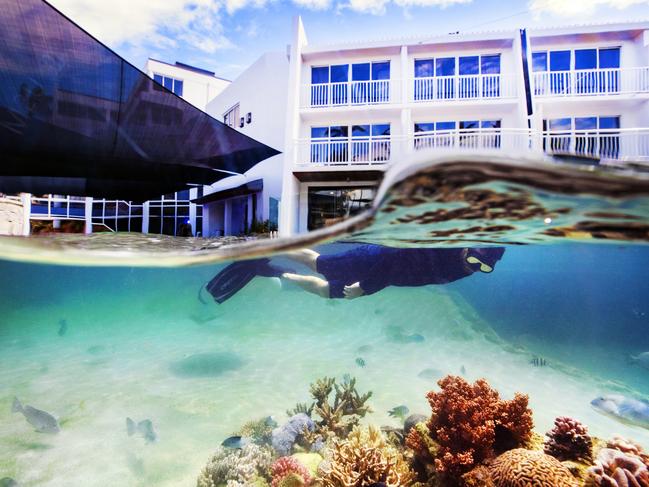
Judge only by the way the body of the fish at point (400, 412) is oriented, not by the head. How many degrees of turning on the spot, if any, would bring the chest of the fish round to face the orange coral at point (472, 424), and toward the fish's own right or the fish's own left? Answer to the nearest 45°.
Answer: approximately 45° to the fish's own right

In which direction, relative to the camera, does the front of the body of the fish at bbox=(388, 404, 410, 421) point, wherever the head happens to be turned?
to the viewer's right

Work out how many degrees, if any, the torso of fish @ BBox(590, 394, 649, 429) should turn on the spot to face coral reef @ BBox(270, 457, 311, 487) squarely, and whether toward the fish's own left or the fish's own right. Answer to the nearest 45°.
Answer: approximately 45° to the fish's own left

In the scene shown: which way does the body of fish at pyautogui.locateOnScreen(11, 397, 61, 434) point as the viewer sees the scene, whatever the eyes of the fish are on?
to the viewer's right

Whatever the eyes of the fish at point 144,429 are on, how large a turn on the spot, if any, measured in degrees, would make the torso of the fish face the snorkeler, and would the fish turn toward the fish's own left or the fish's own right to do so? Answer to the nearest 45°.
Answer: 0° — it already faces them

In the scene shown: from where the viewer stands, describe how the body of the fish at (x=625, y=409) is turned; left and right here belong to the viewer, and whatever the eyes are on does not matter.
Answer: facing to the left of the viewer

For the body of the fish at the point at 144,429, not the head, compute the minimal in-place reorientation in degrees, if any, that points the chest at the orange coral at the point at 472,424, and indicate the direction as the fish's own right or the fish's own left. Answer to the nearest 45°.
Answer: approximately 45° to the fish's own right

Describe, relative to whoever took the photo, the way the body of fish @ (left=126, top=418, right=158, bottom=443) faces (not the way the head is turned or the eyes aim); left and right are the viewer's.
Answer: facing to the right of the viewer

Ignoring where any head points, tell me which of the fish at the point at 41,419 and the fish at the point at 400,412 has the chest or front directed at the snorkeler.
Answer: the fish at the point at 41,419

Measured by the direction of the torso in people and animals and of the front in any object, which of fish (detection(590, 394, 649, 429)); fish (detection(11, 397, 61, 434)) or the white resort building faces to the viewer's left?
fish (detection(590, 394, 649, 429))
